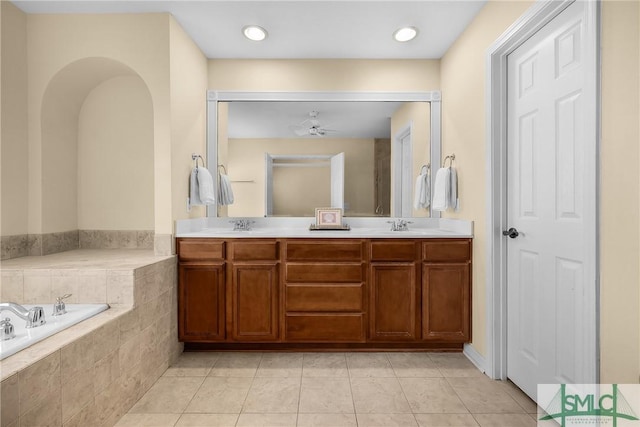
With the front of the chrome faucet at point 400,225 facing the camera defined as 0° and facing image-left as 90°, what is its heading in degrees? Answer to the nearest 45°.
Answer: approximately 0°

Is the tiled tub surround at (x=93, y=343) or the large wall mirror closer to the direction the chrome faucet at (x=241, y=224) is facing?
the tiled tub surround

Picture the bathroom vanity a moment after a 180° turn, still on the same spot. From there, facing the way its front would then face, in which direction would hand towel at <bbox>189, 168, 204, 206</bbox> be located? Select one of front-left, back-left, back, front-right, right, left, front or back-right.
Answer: left

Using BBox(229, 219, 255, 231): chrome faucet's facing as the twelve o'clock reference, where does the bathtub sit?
The bathtub is roughly at 1 o'clock from the chrome faucet.

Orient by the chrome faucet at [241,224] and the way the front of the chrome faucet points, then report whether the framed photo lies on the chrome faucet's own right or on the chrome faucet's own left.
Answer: on the chrome faucet's own left

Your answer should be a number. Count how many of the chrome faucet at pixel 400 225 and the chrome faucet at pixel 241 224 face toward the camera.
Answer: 2

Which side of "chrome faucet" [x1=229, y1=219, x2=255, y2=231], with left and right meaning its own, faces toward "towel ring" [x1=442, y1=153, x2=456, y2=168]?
left

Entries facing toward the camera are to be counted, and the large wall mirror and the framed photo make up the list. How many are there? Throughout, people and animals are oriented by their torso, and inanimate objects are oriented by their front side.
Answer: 2

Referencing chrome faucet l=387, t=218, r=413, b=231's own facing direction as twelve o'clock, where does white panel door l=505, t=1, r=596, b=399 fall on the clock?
The white panel door is roughly at 11 o'clock from the chrome faucet.

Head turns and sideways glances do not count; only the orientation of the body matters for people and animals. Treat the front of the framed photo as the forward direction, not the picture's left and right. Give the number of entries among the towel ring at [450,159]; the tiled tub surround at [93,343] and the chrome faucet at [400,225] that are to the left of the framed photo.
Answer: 2
